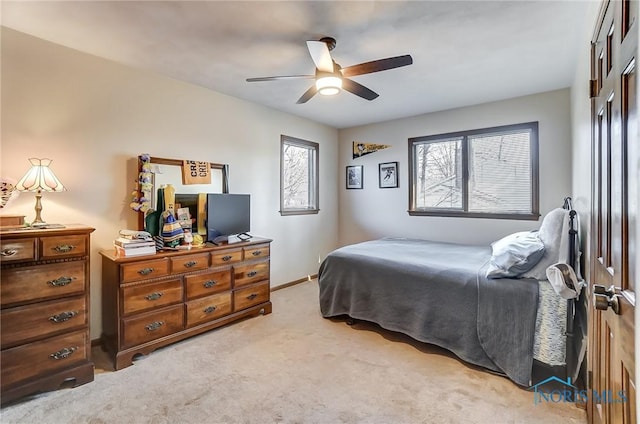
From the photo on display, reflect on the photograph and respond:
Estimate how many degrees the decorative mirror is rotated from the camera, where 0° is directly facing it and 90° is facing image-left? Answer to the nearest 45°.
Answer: approximately 315°

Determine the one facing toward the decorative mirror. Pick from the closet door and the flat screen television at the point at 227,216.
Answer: the closet door

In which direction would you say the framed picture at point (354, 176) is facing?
toward the camera

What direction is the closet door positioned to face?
to the viewer's left

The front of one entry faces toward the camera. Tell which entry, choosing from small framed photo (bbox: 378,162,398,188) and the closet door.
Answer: the small framed photo

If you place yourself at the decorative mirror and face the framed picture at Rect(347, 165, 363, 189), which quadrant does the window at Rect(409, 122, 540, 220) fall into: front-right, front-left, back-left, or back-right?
front-right

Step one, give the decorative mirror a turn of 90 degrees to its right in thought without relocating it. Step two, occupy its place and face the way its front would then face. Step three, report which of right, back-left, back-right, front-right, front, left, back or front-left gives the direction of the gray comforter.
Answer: left

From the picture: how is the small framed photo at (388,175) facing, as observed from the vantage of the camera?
facing the viewer

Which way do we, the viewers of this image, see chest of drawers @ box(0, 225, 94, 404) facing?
facing the viewer and to the right of the viewer

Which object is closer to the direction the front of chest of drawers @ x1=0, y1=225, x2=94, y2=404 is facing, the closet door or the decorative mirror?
the closet door

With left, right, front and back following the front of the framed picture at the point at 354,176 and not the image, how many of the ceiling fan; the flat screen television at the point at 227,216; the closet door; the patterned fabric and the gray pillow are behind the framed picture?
0

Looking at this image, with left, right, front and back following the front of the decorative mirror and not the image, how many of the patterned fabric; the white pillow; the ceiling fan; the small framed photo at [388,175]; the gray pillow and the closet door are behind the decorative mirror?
0

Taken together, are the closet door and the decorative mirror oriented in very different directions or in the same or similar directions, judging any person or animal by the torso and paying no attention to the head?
very different directions

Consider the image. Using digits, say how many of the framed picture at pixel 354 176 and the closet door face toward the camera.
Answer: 1

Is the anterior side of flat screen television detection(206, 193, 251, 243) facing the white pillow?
yes

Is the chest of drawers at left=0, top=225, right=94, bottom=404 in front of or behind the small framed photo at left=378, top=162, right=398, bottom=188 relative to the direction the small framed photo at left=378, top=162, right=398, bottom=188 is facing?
in front

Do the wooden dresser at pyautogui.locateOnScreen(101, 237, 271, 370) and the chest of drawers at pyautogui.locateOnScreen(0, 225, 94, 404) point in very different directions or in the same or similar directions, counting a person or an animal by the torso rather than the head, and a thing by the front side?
same or similar directions

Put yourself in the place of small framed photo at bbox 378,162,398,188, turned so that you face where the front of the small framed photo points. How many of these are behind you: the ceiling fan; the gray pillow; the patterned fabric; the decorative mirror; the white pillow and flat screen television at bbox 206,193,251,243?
0

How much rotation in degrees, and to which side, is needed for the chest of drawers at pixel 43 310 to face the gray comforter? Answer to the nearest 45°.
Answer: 0° — it already faces it

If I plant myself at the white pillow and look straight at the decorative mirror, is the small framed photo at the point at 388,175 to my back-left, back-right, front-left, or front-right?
front-right

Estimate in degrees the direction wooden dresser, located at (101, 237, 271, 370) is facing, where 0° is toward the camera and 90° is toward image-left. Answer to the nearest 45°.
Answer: approximately 315°

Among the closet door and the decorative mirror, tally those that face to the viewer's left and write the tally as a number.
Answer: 1
